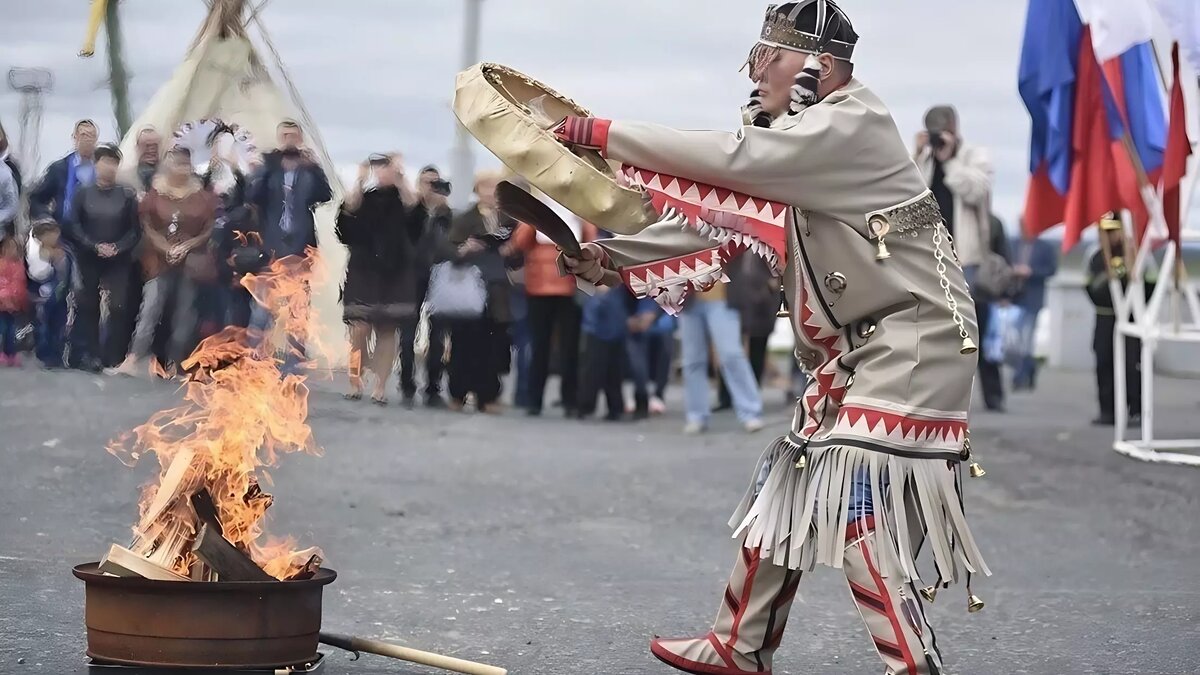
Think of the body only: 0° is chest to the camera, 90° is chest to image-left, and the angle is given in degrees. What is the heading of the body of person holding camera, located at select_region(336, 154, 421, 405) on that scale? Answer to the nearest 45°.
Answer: approximately 0°

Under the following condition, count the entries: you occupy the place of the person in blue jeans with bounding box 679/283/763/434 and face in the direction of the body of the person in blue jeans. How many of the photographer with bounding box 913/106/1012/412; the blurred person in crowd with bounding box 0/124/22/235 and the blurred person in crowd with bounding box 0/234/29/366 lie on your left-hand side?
1

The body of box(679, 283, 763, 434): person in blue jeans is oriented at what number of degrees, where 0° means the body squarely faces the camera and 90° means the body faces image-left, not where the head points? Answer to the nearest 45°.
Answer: approximately 0°

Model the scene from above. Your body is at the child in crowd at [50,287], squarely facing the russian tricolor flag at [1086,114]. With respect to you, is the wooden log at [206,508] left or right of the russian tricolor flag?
right

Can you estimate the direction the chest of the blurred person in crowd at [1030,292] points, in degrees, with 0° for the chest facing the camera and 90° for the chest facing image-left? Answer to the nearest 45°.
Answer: approximately 45°
